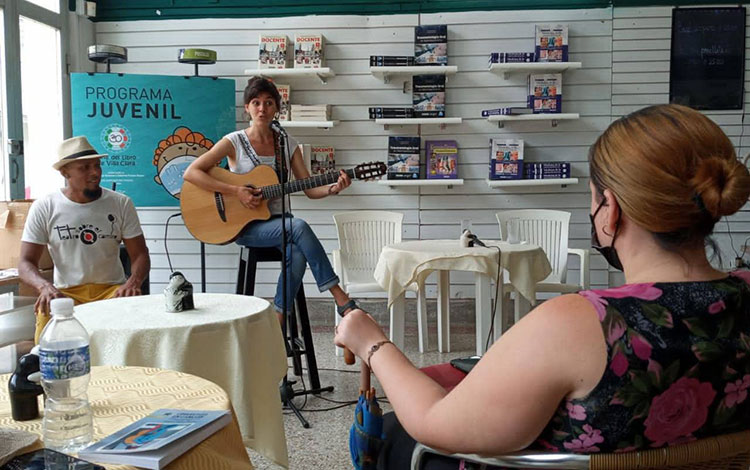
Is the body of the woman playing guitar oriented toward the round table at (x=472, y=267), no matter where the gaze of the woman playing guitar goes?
no

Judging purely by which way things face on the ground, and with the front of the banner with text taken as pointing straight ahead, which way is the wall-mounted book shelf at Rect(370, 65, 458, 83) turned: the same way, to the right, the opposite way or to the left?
the same way

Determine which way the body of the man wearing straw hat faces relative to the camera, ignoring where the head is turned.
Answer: toward the camera

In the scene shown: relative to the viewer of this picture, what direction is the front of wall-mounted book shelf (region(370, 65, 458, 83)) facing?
facing the viewer

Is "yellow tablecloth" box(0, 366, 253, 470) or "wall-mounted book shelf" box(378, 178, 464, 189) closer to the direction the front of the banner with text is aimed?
the yellow tablecloth

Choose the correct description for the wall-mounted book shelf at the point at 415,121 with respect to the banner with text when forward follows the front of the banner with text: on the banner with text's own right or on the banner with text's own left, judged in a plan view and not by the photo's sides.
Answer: on the banner with text's own left

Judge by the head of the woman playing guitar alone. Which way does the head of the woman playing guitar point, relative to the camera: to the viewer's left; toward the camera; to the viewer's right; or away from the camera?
toward the camera

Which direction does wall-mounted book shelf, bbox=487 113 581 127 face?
toward the camera

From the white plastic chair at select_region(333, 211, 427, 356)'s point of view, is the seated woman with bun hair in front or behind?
in front

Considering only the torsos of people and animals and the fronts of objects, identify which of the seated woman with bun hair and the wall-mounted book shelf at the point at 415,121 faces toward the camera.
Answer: the wall-mounted book shelf

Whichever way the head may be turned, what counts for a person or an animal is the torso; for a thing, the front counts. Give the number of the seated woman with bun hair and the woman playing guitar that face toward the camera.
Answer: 1

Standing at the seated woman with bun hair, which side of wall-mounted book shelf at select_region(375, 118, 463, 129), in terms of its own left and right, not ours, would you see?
front

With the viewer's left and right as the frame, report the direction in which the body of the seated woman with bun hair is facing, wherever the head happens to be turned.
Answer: facing away from the viewer and to the left of the viewer

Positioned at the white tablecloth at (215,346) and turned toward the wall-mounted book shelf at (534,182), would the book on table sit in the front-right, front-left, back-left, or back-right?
back-right

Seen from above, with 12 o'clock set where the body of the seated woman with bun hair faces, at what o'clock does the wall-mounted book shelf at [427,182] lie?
The wall-mounted book shelf is roughly at 1 o'clock from the seated woman with bun hair.

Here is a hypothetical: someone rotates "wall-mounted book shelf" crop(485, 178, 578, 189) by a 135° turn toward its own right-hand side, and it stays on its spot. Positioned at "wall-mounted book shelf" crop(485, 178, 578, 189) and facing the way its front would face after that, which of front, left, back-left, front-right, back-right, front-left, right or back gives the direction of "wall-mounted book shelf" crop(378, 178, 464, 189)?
front-left

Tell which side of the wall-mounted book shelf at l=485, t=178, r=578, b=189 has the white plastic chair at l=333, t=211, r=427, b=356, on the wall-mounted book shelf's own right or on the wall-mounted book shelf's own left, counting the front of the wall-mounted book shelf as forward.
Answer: on the wall-mounted book shelf's own right

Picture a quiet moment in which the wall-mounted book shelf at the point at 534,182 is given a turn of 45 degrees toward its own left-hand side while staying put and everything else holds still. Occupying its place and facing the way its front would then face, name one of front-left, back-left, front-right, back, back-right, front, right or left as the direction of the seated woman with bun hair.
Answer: front-right

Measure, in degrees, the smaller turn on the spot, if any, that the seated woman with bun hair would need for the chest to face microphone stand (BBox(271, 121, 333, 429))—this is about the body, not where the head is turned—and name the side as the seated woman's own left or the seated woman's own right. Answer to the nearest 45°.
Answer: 0° — they already face it

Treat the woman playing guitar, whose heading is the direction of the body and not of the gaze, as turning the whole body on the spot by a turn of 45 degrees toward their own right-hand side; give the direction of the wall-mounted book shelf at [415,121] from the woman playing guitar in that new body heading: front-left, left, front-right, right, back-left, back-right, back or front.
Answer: back
